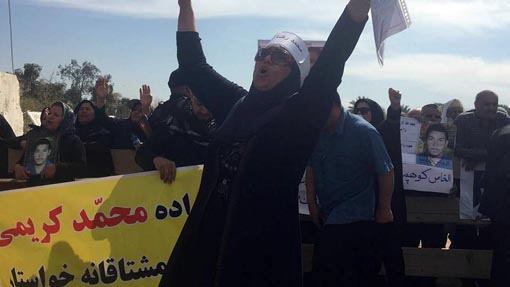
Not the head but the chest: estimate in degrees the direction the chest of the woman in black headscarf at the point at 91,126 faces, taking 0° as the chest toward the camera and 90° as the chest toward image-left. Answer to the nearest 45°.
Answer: approximately 45°

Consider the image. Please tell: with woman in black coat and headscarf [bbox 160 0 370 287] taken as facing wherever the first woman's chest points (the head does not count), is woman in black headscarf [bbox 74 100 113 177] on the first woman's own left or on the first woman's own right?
on the first woman's own right

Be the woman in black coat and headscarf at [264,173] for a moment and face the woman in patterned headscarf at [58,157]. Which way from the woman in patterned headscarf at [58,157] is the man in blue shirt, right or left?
right

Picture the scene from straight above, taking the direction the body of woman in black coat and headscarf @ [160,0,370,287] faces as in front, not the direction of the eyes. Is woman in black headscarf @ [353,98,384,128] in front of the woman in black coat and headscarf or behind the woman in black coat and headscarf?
behind

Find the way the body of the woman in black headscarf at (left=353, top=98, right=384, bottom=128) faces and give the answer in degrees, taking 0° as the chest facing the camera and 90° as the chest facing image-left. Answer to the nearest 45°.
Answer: approximately 45°

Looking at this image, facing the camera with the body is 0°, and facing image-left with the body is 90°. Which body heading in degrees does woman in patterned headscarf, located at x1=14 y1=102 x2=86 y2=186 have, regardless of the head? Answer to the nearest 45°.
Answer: approximately 45°
